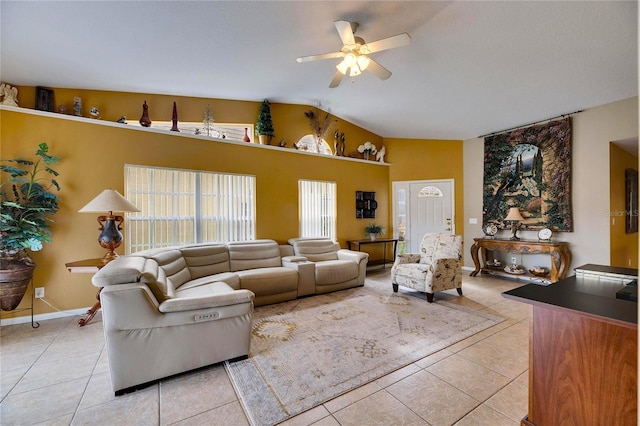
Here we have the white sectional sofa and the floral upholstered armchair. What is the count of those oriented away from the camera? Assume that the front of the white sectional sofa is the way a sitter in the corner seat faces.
0

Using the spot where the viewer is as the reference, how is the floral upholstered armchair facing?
facing the viewer and to the left of the viewer

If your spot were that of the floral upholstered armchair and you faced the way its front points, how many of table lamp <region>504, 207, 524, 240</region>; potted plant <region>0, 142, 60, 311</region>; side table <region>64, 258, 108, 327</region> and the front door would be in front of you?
2

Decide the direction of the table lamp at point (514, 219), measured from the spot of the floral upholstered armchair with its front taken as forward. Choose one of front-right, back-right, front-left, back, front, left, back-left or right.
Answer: back

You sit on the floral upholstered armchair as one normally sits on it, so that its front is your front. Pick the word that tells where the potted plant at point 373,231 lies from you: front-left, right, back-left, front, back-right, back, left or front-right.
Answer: right

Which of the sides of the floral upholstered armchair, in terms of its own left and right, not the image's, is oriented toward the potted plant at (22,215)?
front

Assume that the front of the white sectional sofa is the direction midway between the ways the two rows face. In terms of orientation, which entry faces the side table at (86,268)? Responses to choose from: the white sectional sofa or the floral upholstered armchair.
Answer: the floral upholstered armchair

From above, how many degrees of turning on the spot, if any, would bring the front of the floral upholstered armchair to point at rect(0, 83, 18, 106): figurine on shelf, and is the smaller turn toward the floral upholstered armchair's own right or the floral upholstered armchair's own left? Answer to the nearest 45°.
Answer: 0° — it already faces it

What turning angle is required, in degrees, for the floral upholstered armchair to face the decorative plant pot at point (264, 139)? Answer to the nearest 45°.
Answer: approximately 45° to its right

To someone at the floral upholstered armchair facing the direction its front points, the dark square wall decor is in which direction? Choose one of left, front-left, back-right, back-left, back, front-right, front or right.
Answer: right

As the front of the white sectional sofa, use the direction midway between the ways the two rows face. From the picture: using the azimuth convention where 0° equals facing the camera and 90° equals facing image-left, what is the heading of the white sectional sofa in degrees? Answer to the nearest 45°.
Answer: approximately 315°

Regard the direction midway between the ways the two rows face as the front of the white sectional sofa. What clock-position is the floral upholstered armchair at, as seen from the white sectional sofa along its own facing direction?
The floral upholstered armchair is roughly at 10 o'clock from the white sectional sofa.

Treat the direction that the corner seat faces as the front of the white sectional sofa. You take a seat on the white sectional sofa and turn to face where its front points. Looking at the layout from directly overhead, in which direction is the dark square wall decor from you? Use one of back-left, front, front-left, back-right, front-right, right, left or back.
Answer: left

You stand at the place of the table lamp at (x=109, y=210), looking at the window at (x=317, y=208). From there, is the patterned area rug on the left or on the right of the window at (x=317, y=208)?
right
